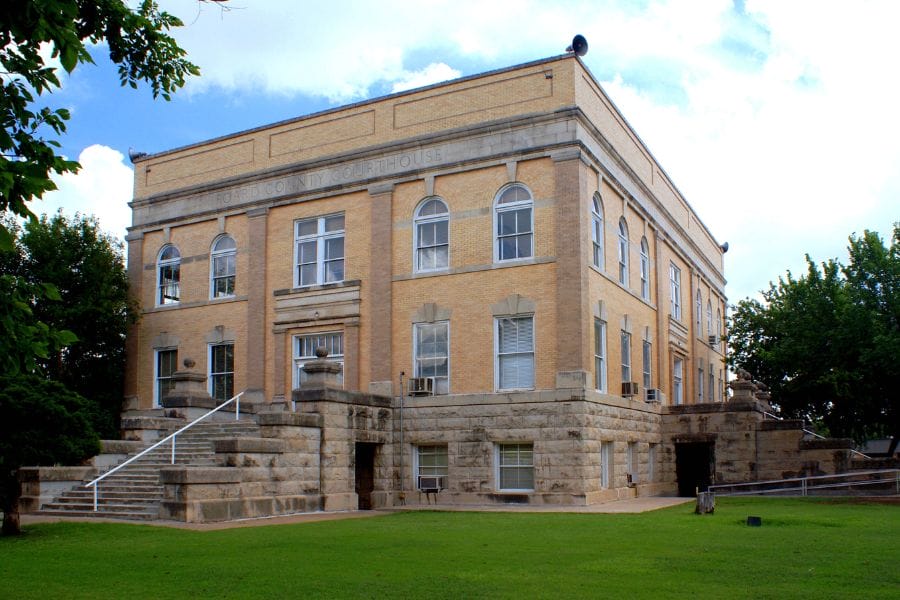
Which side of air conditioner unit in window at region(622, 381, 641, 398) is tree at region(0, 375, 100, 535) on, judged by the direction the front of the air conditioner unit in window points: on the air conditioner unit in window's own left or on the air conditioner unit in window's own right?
on the air conditioner unit in window's own right

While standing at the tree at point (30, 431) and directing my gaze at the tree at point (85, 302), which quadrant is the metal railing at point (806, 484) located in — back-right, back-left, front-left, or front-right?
front-right

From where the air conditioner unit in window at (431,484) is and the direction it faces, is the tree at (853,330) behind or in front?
behind

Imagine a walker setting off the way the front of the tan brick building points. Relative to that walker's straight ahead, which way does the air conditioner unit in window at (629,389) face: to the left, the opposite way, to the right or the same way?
to the left

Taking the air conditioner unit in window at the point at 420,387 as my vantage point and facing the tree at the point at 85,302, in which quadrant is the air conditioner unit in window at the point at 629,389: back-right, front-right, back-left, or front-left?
back-right

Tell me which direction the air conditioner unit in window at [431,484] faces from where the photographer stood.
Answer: facing the viewer and to the left of the viewer

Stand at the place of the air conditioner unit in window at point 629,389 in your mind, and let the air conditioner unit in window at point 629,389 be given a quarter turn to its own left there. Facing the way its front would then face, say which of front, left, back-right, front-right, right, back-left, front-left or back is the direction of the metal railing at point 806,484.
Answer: front-right

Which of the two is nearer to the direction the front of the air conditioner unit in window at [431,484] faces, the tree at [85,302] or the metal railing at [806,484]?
the tree

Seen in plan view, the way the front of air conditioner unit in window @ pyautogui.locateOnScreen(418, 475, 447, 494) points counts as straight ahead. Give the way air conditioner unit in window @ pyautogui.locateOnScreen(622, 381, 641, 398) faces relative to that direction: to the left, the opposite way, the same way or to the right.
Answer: to the left

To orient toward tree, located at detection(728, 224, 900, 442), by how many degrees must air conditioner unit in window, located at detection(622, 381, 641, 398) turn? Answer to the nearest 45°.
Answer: approximately 45° to its left

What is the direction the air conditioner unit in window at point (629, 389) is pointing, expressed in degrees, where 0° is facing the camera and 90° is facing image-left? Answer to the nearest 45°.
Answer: approximately 315°

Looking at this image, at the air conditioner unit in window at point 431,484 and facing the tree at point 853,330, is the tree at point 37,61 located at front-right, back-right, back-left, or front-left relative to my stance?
back-right

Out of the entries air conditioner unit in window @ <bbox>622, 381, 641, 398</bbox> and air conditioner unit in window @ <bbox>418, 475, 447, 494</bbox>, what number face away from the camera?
0

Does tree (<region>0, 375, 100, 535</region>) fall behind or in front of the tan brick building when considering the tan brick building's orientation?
in front

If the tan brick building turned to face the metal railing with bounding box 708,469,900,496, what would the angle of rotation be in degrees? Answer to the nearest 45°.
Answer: approximately 135° to its left

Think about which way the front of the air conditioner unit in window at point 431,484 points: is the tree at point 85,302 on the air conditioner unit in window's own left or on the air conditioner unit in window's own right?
on the air conditioner unit in window's own right
